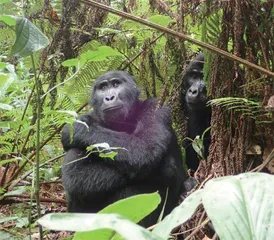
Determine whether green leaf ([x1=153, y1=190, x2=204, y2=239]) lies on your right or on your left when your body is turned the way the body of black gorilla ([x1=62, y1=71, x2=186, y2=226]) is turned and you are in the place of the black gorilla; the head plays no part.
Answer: on your left

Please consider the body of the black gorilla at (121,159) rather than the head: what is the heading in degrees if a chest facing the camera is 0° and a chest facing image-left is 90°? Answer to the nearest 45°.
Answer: approximately 45°

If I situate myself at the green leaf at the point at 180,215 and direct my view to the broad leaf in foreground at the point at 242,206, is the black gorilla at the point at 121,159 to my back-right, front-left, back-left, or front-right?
back-left

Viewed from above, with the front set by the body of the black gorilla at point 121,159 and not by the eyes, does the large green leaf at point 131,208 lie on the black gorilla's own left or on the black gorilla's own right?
on the black gorilla's own left

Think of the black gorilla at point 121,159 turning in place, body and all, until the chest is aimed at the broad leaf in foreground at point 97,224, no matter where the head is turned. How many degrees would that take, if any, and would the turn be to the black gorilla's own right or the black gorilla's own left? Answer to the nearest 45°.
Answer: approximately 45° to the black gorilla's own left

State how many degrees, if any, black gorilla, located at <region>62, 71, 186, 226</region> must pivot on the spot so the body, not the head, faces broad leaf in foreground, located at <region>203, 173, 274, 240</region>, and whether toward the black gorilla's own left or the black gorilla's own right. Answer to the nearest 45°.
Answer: approximately 45° to the black gorilla's own left
